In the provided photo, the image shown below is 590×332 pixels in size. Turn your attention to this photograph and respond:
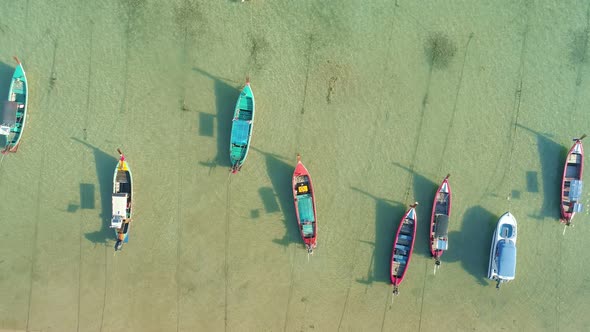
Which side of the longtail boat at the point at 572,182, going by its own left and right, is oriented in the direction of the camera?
back

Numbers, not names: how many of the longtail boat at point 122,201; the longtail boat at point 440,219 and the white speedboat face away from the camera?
3

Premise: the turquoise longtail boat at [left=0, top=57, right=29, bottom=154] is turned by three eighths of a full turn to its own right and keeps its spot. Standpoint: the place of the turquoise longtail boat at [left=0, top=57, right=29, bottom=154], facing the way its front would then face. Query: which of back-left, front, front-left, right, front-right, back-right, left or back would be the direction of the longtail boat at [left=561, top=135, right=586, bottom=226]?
front

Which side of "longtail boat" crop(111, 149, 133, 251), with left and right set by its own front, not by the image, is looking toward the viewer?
back

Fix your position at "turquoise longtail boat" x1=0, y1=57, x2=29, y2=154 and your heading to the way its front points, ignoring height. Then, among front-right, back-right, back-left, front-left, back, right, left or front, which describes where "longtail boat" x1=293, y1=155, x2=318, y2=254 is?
back-right

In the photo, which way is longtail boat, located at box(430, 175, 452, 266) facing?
away from the camera

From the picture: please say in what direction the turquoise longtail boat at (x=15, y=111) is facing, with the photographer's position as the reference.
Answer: facing away from the viewer

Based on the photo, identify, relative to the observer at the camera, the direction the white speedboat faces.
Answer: facing away from the viewer

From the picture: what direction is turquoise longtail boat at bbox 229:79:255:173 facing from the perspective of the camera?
away from the camera

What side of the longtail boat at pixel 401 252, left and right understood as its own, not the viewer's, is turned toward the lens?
back

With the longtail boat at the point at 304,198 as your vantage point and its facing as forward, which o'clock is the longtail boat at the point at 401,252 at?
the longtail boat at the point at 401,252 is roughly at 3 o'clock from the longtail boat at the point at 304,198.

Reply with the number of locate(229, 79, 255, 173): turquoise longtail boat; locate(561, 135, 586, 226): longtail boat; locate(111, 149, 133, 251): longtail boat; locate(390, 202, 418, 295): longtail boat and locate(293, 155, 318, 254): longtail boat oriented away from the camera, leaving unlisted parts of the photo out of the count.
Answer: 5
